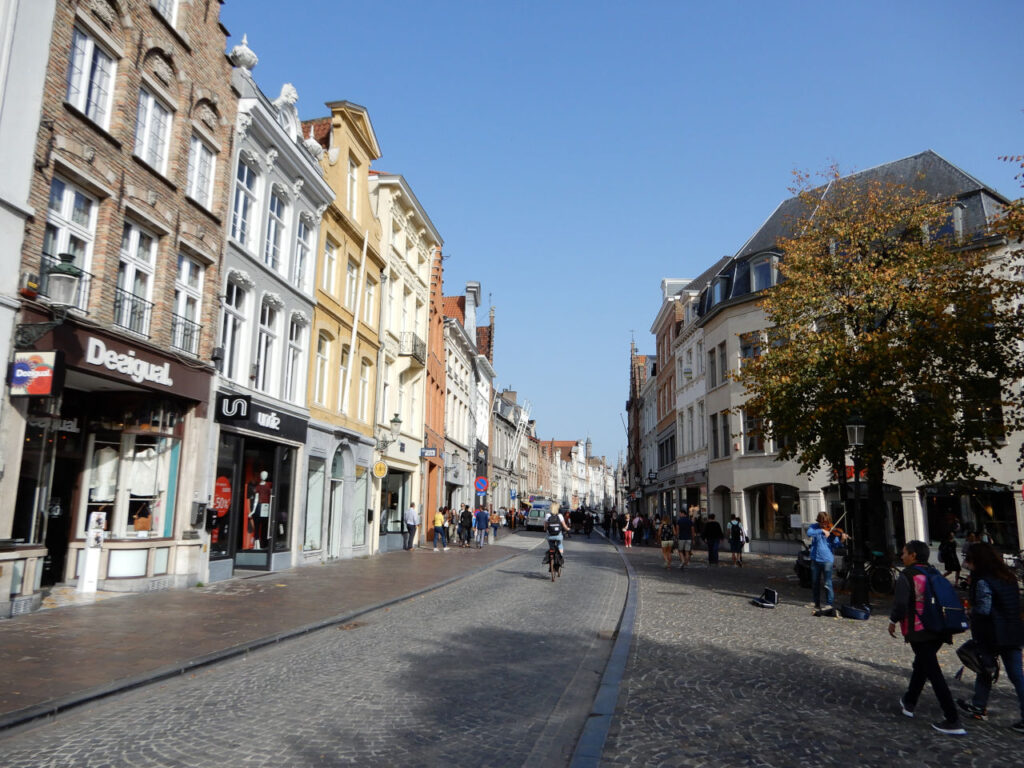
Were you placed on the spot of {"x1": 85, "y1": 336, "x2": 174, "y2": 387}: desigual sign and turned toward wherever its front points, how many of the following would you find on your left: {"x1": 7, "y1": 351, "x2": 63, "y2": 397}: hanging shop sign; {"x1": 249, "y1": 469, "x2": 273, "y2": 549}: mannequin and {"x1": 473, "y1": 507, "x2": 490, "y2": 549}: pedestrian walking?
2

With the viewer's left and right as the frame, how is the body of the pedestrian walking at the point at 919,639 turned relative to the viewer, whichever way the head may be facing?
facing to the left of the viewer

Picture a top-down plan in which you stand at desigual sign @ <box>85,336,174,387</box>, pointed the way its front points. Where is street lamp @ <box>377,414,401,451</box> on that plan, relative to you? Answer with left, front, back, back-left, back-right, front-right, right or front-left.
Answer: left

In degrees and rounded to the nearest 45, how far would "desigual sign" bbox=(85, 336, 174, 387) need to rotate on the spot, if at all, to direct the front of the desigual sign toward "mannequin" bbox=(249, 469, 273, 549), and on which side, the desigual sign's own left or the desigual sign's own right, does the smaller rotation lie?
approximately 90° to the desigual sign's own left

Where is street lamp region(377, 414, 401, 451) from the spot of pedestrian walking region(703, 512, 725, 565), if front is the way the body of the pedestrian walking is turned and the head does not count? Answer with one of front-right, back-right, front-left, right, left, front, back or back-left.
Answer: left

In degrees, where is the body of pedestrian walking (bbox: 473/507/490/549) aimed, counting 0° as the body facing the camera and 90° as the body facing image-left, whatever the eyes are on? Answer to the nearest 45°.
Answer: approximately 180°

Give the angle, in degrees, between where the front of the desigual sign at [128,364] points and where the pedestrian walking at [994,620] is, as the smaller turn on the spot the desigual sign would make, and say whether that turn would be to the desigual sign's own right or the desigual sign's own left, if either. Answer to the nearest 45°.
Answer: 0° — it already faces them

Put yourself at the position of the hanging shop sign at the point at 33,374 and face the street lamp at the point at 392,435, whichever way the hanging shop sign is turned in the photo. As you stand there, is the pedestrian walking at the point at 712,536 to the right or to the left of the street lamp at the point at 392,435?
right

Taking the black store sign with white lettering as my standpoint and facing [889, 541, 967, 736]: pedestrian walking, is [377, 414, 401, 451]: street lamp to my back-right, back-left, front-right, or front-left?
back-left

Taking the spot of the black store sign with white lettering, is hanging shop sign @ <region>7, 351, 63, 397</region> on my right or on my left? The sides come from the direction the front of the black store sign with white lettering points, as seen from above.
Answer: on my right
